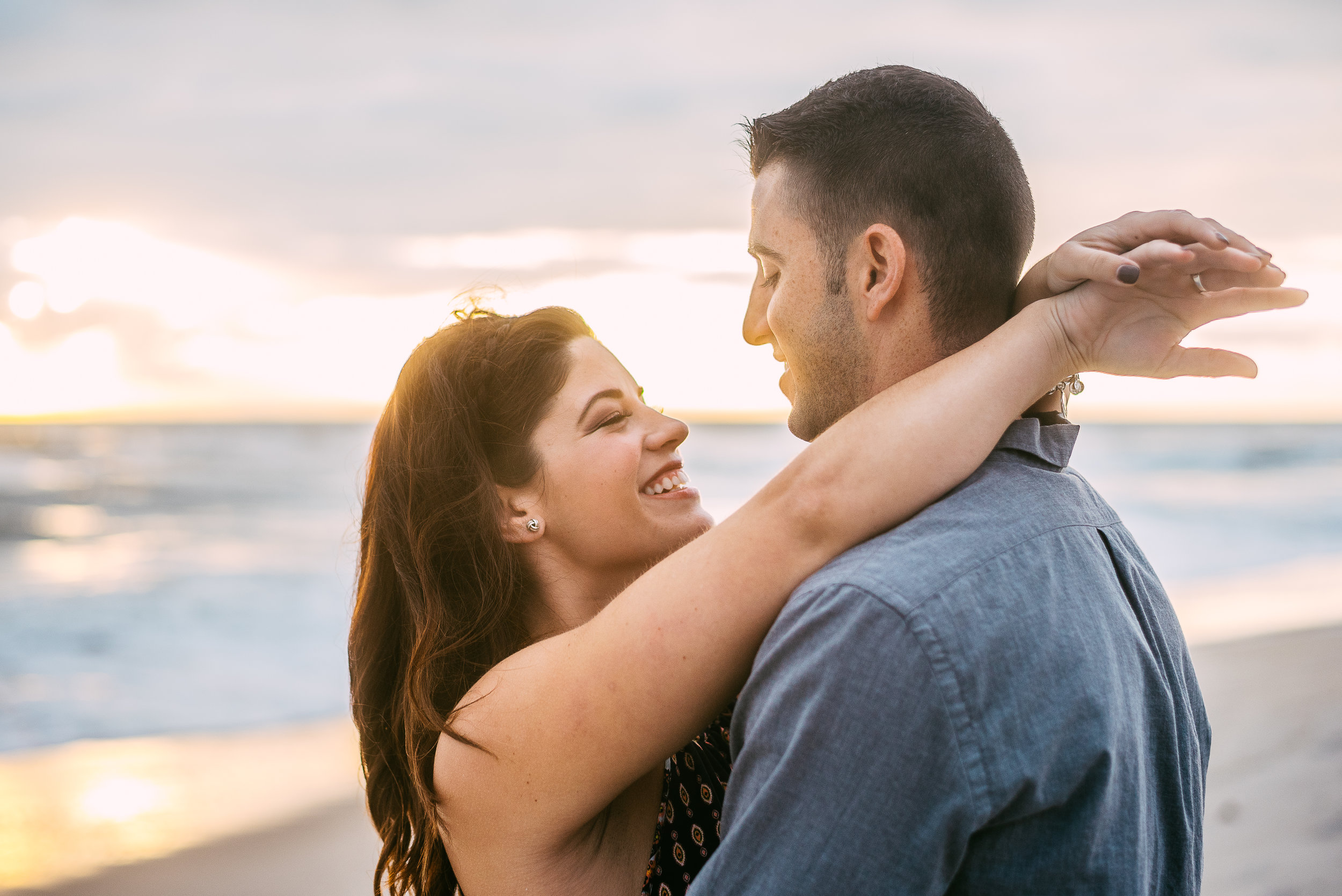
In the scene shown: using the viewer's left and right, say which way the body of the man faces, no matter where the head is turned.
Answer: facing away from the viewer and to the left of the viewer

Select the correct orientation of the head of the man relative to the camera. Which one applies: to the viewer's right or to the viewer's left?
to the viewer's left

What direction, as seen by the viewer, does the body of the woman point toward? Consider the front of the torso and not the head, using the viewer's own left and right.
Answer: facing to the right of the viewer

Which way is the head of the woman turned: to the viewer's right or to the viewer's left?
to the viewer's right
